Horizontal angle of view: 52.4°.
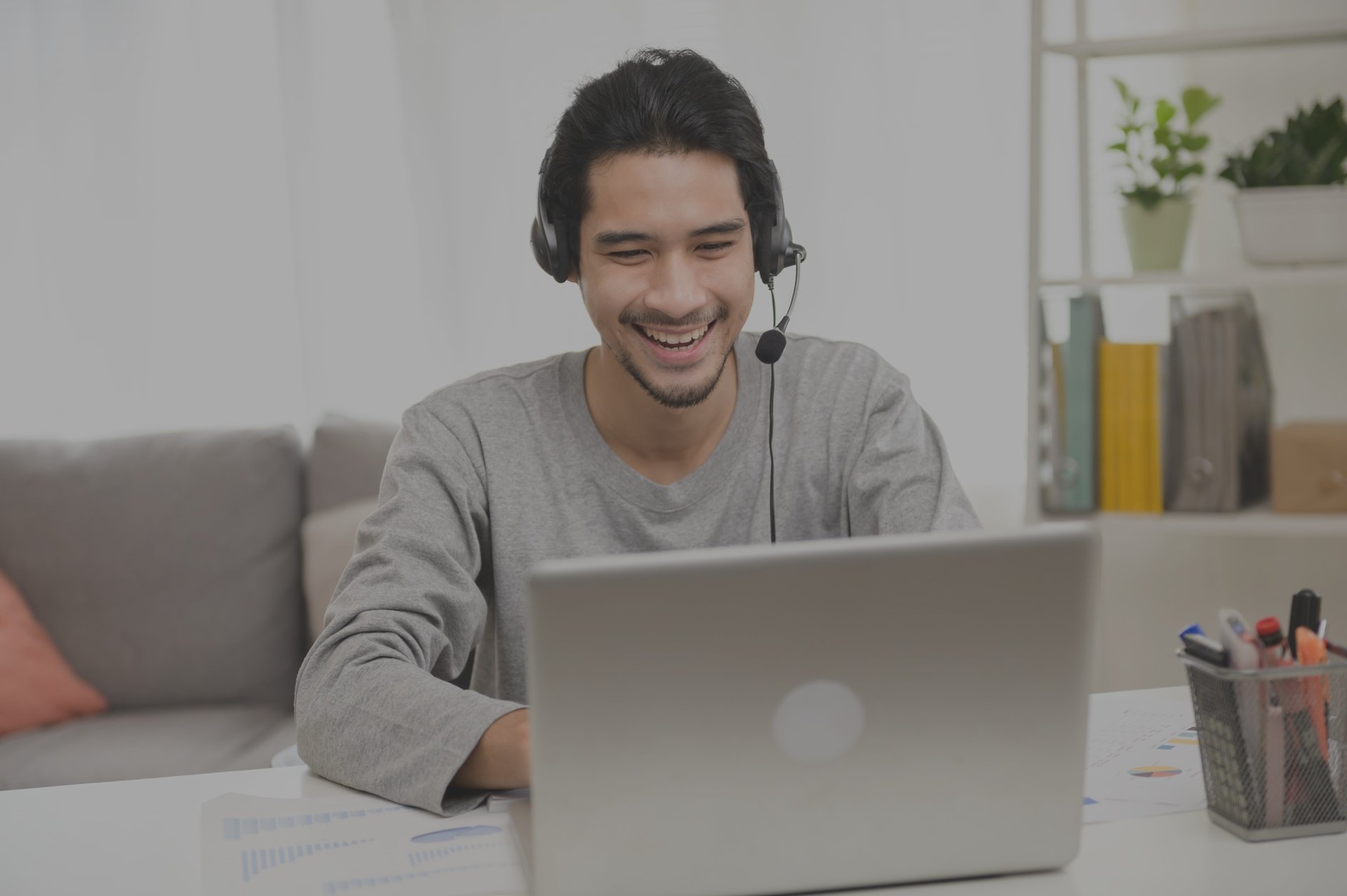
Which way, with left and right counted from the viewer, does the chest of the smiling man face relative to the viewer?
facing the viewer

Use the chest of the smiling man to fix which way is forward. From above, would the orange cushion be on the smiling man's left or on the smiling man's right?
on the smiling man's right

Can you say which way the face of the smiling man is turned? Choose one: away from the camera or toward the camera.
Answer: toward the camera

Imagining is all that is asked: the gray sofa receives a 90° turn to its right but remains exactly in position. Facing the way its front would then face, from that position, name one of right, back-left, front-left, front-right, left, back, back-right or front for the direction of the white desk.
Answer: left

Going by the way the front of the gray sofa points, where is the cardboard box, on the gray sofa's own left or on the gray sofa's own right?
on the gray sofa's own left

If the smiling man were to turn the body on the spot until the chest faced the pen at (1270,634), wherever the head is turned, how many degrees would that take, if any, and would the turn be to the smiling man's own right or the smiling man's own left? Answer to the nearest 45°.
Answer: approximately 45° to the smiling man's own left

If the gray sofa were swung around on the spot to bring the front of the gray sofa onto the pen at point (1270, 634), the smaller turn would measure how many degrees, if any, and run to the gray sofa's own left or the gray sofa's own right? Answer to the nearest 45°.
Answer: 0° — it already faces it

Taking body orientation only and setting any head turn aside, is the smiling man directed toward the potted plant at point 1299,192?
no

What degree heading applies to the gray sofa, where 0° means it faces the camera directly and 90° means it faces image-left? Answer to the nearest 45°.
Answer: approximately 0°

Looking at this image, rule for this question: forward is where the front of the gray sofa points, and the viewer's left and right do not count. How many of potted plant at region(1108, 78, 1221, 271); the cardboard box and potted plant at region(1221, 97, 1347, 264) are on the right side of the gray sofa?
0

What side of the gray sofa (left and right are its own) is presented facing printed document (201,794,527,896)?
front
